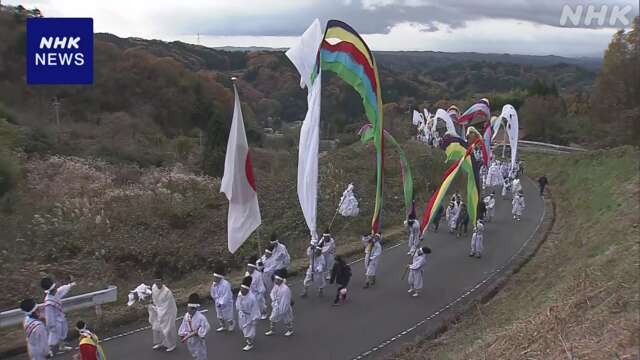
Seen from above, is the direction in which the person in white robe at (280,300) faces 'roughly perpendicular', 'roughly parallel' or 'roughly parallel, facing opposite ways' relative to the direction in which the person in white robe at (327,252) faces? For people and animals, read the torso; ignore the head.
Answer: roughly parallel

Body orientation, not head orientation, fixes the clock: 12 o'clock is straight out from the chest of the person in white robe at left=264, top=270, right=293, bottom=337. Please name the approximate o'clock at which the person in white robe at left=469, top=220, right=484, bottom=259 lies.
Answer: the person in white robe at left=469, top=220, right=484, bottom=259 is roughly at 6 o'clock from the person in white robe at left=264, top=270, right=293, bottom=337.

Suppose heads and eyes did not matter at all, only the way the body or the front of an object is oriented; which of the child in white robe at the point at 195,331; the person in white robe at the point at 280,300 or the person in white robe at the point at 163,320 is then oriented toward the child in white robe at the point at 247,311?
the person in white robe at the point at 280,300

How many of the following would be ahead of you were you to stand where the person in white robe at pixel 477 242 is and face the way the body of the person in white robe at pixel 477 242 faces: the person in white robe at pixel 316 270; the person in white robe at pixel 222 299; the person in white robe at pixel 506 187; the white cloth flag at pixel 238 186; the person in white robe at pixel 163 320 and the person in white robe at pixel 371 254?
5

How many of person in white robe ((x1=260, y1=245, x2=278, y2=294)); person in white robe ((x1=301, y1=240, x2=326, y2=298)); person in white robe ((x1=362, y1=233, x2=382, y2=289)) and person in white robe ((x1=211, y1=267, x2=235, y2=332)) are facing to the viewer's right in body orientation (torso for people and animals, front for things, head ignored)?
0

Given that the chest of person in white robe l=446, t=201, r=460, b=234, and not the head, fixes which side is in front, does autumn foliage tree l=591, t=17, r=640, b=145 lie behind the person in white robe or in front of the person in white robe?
behind

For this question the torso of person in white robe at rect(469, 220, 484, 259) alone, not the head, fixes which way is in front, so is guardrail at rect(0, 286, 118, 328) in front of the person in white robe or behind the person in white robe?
in front

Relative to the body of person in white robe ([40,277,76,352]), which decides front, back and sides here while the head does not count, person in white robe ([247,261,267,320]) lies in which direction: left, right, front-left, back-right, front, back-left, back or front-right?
front

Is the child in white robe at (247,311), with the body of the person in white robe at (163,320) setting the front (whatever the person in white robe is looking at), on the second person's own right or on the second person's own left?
on the second person's own left

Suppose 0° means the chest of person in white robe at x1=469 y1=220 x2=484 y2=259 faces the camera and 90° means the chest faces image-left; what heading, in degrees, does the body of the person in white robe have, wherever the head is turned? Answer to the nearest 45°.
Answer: approximately 45°

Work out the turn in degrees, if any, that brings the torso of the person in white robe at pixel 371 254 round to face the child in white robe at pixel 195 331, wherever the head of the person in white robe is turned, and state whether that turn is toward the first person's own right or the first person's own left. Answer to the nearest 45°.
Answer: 0° — they already face them

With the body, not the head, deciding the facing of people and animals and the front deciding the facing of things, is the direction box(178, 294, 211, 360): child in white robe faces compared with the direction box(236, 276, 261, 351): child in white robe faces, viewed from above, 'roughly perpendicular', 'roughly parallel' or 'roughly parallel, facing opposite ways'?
roughly parallel

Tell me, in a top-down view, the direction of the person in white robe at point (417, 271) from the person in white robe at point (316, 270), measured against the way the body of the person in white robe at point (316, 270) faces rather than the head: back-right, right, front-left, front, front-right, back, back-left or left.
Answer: back-left

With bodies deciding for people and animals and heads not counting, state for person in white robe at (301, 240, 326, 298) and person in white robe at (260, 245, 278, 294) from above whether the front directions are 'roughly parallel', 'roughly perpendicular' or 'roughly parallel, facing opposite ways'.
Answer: roughly parallel
